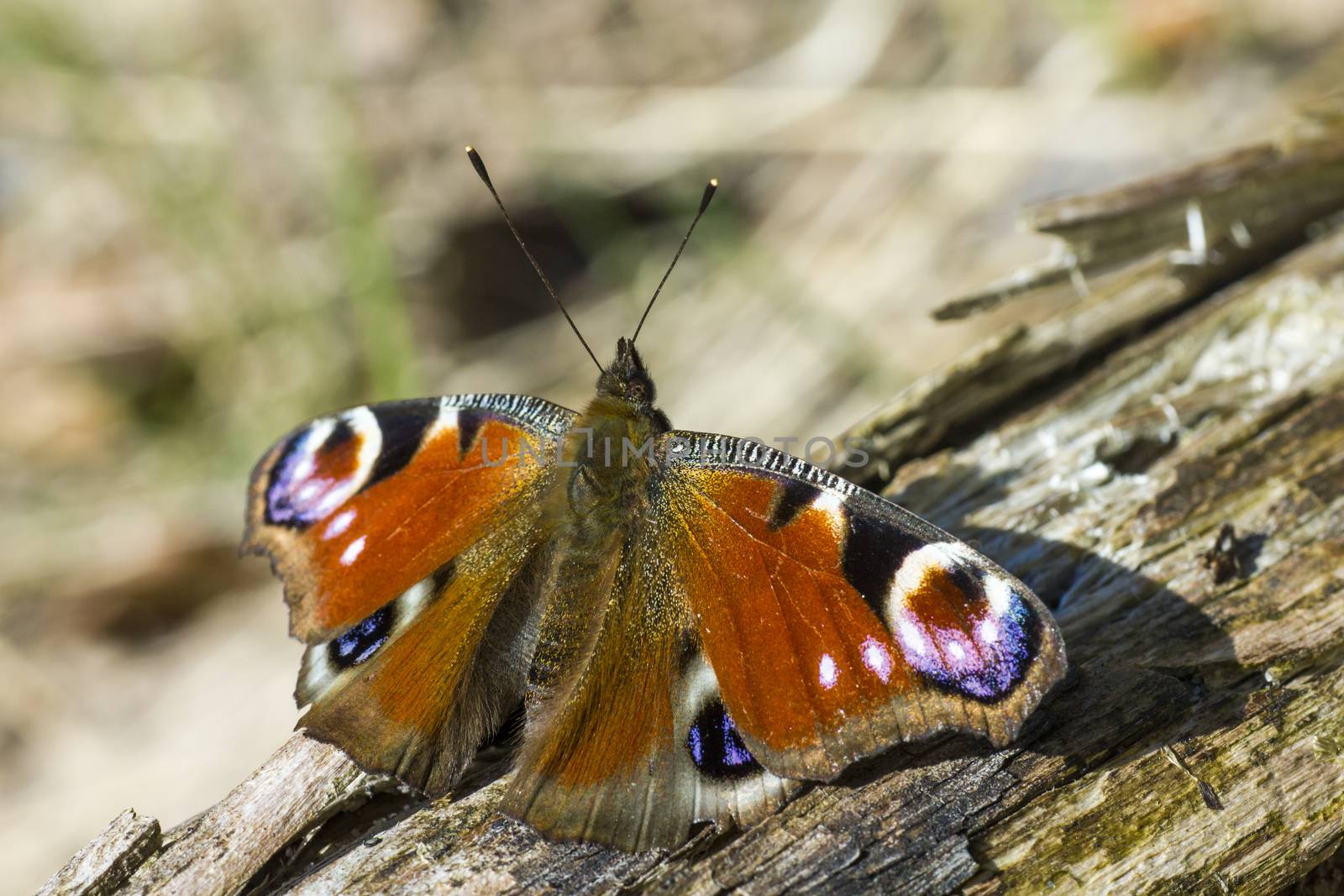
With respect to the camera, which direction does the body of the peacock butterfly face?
away from the camera

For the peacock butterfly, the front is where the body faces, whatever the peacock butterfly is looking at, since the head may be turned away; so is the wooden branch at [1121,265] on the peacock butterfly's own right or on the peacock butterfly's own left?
on the peacock butterfly's own right
